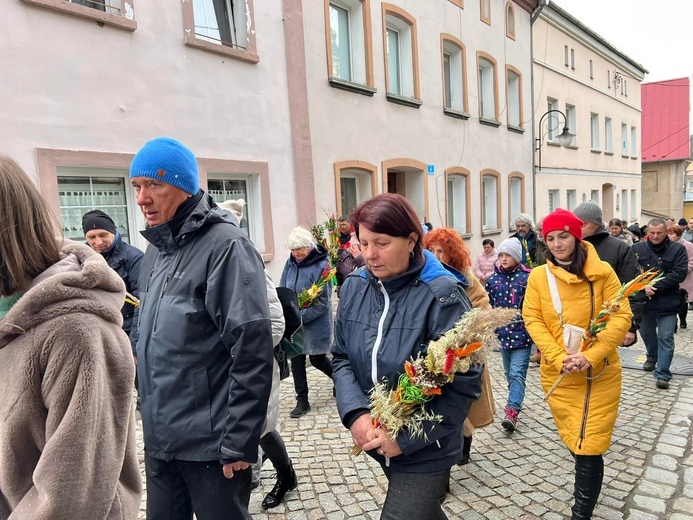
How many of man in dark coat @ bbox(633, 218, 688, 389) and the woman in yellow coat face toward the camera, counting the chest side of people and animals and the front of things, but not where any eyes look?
2

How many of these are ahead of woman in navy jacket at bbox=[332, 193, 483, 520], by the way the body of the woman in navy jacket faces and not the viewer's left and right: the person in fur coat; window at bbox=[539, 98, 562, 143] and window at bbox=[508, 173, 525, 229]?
1

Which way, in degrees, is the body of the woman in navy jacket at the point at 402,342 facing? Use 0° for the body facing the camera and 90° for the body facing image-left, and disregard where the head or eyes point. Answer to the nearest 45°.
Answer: approximately 45°

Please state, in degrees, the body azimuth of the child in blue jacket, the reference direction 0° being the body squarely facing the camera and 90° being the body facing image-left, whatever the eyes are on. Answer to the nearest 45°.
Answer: approximately 45°

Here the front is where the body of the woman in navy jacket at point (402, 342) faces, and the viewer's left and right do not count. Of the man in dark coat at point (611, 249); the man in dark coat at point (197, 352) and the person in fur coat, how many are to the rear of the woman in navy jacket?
1

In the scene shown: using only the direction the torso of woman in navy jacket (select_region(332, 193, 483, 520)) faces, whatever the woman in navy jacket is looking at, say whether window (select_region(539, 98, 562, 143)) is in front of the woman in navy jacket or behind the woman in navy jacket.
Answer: behind

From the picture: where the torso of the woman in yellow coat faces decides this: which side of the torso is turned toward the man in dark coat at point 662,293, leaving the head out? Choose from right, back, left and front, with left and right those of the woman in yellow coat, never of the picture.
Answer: back

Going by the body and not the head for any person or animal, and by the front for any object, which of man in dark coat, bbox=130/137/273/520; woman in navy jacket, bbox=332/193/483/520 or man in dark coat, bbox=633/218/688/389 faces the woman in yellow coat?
man in dark coat, bbox=633/218/688/389

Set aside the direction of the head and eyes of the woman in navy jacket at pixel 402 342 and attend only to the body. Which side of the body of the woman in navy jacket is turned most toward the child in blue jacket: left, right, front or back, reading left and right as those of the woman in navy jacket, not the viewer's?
back

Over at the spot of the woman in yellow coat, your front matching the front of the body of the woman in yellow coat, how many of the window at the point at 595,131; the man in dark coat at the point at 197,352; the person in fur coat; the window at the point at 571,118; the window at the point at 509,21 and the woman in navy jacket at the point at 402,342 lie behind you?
3

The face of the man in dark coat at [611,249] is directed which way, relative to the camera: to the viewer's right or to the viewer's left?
to the viewer's left
